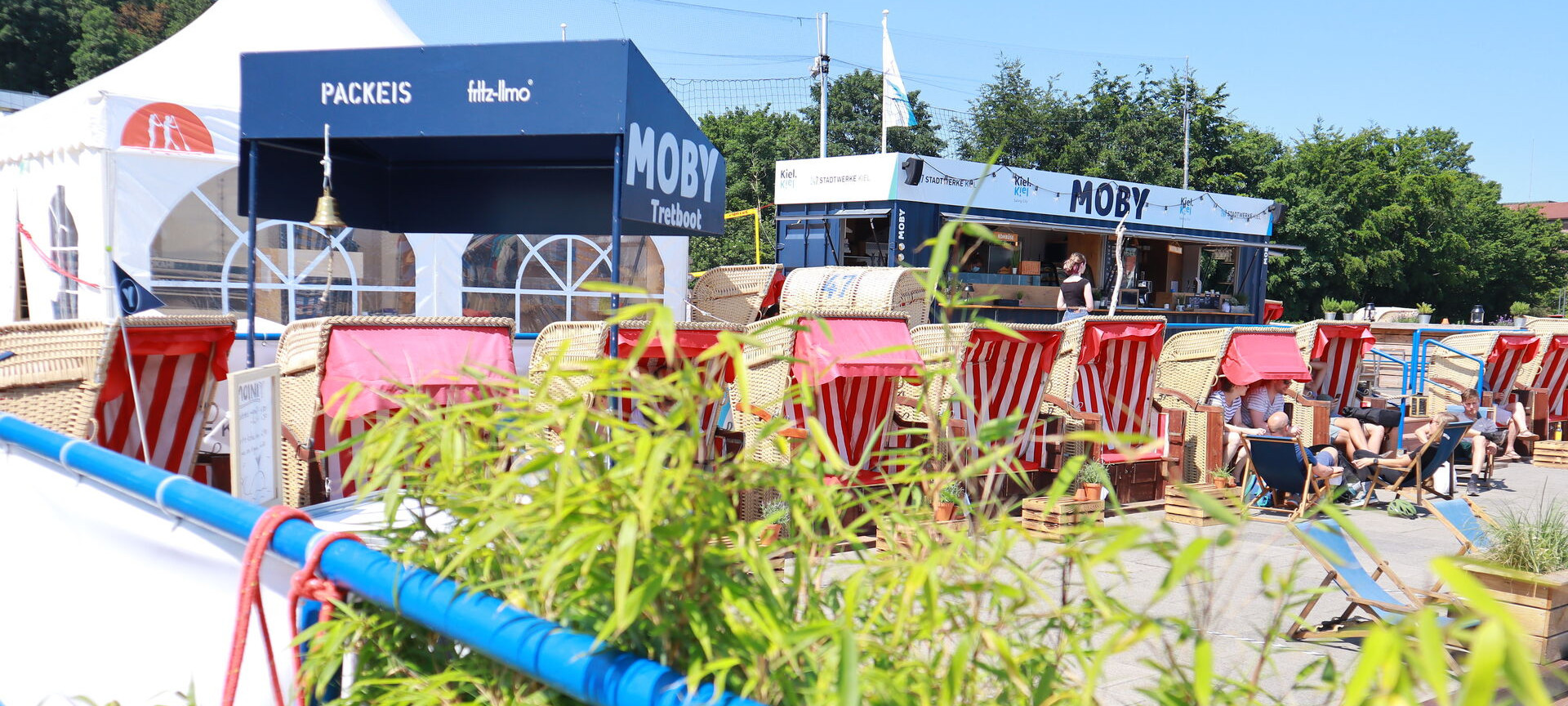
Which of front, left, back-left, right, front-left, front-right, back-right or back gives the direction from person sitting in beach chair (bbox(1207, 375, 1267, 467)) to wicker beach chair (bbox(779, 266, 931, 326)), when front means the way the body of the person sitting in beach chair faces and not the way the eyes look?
back

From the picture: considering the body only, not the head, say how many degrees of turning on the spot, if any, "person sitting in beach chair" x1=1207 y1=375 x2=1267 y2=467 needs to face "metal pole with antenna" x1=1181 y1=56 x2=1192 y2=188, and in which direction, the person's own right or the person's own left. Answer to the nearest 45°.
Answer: approximately 135° to the person's own left

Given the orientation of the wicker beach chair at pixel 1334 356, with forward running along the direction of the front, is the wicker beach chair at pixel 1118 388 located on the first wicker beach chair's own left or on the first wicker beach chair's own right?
on the first wicker beach chair's own right

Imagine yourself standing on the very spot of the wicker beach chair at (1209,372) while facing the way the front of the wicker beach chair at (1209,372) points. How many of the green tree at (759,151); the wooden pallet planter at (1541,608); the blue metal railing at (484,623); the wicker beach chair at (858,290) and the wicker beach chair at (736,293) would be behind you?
3

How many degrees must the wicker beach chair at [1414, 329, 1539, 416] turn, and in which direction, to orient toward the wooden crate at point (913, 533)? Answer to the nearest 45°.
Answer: approximately 45° to its right

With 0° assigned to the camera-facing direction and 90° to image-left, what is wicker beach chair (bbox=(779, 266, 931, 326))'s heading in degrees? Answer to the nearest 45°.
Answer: approximately 225°

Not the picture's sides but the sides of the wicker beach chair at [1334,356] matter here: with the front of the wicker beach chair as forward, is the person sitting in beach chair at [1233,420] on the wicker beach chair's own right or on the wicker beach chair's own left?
on the wicker beach chair's own right

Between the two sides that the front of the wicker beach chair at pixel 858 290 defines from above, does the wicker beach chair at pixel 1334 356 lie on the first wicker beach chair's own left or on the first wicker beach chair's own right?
on the first wicker beach chair's own right
